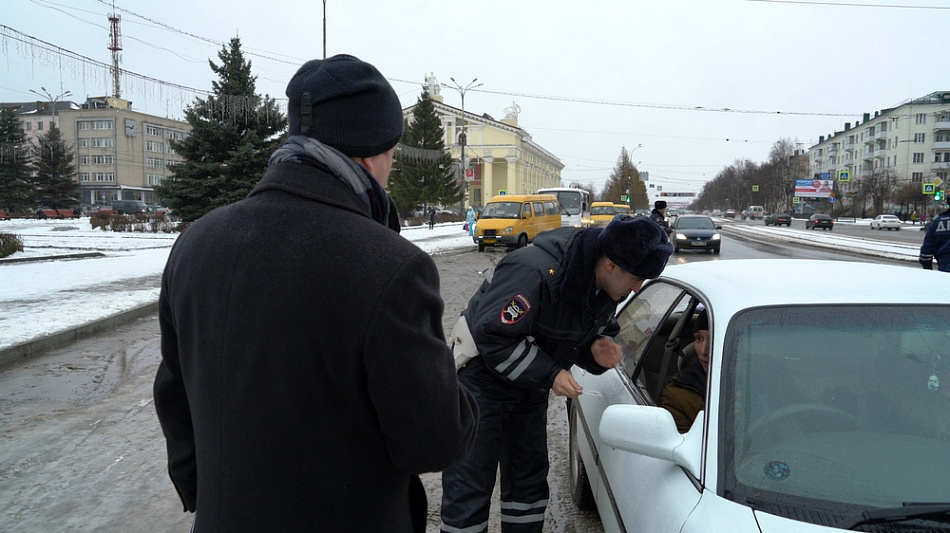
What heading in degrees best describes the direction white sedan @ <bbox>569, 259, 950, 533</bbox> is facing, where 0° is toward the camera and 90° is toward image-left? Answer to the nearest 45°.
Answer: approximately 315°

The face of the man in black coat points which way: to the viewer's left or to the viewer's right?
to the viewer's right

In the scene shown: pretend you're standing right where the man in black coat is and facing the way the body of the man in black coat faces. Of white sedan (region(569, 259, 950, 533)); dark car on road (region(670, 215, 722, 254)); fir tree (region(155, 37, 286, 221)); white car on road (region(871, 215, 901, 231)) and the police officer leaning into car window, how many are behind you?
0

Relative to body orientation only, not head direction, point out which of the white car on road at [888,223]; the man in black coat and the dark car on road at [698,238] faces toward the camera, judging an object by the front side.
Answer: the dark car on road

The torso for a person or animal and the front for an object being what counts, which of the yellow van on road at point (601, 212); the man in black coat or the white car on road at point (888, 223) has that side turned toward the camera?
the yellow van on road at point (601, 212)

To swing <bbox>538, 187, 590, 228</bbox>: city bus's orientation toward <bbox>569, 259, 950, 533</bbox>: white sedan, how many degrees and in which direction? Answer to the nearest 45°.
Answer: approximately 45° to its left

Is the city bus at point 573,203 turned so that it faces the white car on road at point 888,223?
no

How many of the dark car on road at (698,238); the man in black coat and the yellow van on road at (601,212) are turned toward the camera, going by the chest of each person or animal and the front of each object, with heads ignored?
2

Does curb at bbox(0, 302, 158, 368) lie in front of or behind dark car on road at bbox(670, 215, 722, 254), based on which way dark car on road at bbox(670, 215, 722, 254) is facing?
in front

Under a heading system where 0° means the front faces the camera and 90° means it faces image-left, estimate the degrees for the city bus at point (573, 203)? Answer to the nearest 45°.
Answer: approximately 45°

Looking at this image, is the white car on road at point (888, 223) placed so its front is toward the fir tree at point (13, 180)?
no

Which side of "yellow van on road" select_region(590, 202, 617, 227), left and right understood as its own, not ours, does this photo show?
front

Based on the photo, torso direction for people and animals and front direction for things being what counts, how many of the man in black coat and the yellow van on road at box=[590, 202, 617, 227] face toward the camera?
1

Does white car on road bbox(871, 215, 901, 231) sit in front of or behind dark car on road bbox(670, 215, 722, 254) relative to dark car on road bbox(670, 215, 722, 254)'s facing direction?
behind

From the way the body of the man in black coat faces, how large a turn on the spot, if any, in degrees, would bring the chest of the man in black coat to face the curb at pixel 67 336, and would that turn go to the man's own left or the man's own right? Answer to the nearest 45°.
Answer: approximately 45° to the man's own left

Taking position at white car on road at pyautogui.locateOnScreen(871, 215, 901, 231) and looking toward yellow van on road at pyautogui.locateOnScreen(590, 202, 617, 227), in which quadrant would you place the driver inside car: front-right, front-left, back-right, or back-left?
front-left

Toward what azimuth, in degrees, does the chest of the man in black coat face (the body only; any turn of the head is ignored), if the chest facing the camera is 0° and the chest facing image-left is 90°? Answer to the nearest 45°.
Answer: approximately 225°

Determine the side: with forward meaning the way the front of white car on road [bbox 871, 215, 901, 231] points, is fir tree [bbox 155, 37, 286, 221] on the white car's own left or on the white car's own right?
on the white car's own left

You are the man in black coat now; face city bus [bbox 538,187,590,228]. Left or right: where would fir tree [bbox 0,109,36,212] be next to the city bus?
left

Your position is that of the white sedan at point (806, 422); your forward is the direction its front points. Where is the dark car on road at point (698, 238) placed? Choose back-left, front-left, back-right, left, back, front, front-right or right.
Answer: back-left

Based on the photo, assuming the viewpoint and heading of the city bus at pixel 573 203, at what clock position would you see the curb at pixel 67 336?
The curb is roughly at 11 o'clock from the city bus.

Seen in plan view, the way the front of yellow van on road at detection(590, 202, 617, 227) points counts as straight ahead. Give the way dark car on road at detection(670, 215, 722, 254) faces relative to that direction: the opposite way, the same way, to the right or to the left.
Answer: the same way

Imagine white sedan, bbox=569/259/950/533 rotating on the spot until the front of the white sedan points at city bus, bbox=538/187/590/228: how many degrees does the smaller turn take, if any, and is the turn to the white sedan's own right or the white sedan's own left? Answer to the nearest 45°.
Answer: approximately 135° to the white sedan's own left
